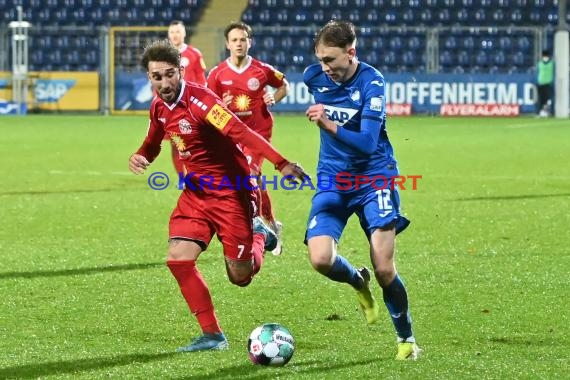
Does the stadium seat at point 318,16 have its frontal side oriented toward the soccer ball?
yes

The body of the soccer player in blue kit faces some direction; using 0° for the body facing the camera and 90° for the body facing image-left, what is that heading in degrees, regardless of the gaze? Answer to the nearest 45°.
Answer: approximately 45°

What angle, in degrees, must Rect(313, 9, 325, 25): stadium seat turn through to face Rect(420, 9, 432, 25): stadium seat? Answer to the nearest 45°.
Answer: approximately 90° to its left

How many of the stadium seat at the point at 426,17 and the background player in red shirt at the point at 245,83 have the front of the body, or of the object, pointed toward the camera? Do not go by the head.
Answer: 2

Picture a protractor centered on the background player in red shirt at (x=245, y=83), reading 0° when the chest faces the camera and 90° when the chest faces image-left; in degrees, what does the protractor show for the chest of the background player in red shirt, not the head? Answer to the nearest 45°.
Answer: approximately 0°

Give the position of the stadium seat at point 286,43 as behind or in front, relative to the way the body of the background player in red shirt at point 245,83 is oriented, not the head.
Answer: behind

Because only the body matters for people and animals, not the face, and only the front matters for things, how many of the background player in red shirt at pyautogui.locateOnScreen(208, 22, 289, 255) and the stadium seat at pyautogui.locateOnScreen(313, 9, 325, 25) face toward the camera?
2

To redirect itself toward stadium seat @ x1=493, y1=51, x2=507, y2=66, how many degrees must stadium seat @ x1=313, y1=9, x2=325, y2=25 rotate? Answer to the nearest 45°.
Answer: approximately 45° to its left
